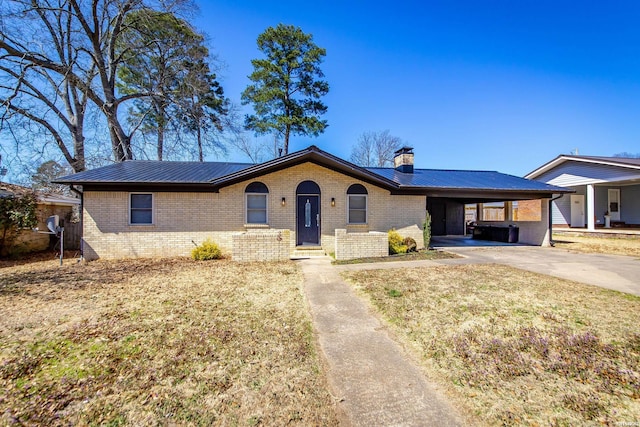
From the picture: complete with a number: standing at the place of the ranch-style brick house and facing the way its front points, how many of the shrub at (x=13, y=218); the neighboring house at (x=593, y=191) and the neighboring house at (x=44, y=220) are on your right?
2

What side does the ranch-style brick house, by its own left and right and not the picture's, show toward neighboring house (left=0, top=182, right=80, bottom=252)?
right

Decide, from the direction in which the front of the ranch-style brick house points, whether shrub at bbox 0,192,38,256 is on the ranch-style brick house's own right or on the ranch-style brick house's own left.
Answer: on the ranch-style brick house's own right

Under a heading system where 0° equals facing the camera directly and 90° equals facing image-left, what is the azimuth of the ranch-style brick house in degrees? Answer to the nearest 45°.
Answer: approximately 0°

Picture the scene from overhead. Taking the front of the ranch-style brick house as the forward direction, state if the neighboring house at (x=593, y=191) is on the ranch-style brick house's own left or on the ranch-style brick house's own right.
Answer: on the ranch-style brick house's own left
